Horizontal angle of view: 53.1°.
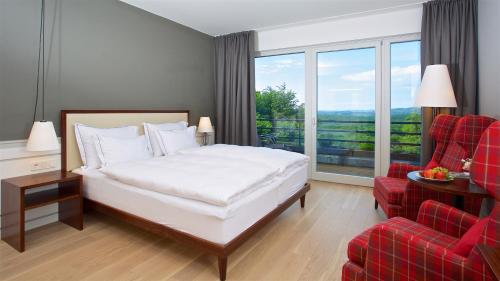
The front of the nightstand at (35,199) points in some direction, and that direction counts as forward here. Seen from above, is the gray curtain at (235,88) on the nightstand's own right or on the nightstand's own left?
on the nightstand's own left

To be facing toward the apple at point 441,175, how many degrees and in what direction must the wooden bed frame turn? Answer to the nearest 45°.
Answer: approximately 45° to its left

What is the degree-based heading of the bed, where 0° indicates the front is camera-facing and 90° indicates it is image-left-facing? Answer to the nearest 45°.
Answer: approximately 315°

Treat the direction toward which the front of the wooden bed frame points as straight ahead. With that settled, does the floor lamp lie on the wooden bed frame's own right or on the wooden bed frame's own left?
on the wooden bed frame's own left
